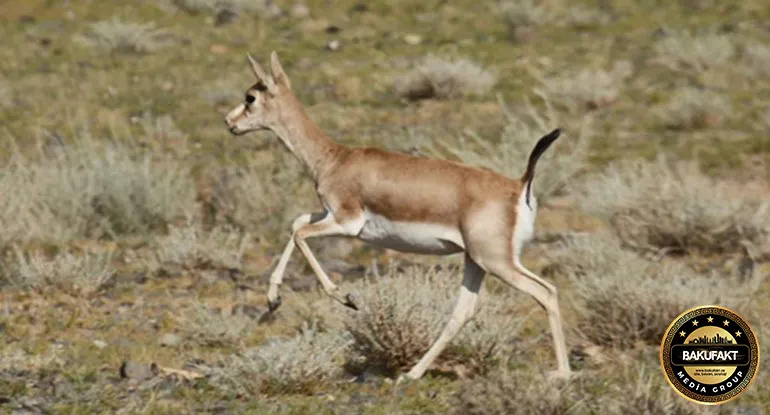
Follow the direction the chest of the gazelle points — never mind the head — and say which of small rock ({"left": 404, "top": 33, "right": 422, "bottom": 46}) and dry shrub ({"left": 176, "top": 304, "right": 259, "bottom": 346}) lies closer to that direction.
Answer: the dry shrub

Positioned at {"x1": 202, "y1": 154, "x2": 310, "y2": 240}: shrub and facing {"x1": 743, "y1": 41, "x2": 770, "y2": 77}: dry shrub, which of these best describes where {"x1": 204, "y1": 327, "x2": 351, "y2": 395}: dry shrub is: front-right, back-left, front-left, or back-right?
back-right

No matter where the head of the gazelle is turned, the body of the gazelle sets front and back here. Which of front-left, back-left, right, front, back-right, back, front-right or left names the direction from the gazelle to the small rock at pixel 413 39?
right

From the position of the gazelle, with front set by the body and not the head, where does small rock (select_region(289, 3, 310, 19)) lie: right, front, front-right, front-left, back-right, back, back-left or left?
right

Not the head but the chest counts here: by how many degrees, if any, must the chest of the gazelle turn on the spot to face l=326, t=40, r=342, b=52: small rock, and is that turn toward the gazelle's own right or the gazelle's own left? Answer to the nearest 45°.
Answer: approximately 90° to the gazelle's own right

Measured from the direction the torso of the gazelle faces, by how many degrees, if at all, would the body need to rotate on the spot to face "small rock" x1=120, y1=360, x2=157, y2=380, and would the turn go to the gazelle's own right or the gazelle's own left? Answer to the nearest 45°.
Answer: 0° — it already faces it

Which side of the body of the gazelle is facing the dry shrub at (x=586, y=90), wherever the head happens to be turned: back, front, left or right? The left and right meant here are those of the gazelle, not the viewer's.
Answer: right

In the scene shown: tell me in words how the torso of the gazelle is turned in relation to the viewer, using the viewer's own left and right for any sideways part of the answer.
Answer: facing to the left of the viewer

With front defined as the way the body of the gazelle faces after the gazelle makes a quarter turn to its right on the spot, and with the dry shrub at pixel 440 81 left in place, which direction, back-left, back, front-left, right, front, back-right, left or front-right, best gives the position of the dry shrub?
front
